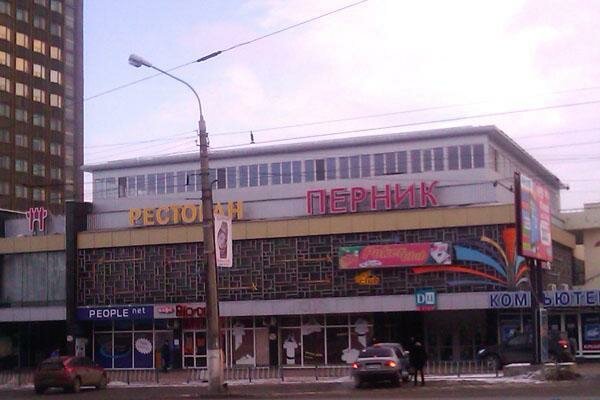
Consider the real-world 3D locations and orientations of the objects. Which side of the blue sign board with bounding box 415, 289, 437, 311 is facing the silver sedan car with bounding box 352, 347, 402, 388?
front

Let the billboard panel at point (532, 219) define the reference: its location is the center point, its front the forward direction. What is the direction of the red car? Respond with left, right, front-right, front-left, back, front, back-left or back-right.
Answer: back-right

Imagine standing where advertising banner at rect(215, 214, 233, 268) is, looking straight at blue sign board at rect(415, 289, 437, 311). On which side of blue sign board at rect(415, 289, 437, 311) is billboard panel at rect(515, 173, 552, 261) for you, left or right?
right

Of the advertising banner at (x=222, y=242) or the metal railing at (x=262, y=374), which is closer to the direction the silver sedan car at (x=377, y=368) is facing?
the metal railing

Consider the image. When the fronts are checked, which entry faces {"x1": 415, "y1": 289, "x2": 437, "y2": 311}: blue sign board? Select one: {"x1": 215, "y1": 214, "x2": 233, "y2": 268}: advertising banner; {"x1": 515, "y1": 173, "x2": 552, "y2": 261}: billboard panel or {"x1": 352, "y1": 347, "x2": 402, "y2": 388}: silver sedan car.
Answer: the silver sedan car

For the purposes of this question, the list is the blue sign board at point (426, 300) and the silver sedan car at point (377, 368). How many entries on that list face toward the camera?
1

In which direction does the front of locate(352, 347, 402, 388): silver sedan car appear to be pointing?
away from the camera

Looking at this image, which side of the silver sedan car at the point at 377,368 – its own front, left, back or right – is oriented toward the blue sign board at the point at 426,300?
front

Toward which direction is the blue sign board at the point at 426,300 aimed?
toward the camera

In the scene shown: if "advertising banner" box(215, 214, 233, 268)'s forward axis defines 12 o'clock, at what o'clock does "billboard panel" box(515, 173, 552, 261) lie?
The billboard panel is roughly at 10 o'clock from the advertising banner.

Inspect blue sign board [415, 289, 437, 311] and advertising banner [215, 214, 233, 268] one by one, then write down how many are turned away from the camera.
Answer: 0

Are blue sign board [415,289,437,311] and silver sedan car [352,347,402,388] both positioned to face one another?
yes

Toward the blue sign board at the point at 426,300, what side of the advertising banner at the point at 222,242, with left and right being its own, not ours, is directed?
left

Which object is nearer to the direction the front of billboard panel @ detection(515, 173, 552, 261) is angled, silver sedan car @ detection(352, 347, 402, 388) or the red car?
the silver sedan car
